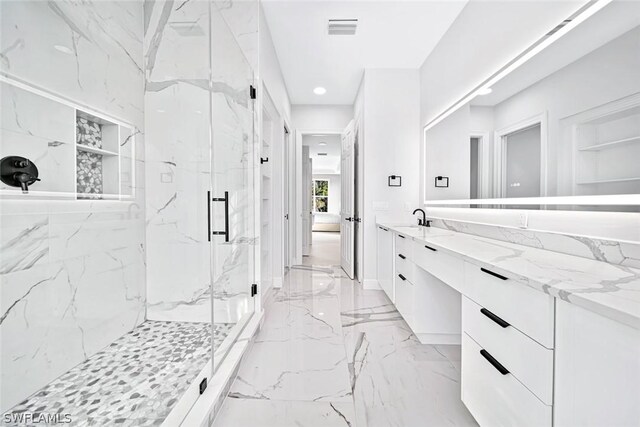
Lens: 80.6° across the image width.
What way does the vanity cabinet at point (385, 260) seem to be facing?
to the viewer's left

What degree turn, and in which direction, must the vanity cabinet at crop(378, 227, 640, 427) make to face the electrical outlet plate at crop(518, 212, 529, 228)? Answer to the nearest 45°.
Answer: approximately 135° to its right

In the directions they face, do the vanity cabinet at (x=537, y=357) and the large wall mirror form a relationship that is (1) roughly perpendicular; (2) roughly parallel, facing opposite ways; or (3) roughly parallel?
roughly parallel

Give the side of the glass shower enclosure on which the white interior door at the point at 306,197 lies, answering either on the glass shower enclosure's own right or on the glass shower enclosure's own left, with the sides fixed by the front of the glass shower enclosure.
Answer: on the glass shower enclosure's own left

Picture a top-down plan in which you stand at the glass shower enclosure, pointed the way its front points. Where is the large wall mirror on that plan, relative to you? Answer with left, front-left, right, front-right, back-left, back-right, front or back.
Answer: front

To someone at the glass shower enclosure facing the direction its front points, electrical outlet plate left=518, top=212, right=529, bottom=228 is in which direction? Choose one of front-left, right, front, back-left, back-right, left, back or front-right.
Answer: front

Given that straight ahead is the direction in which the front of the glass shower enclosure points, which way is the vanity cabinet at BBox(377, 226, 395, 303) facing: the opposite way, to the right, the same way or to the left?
the opposite way

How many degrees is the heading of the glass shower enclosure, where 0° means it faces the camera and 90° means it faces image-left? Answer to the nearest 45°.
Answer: approximately 315°

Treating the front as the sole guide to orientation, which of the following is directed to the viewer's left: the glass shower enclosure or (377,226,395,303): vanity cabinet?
the vanity cabinet

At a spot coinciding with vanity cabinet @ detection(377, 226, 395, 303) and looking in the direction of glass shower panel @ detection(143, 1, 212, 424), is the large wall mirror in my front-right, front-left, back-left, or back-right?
front-left

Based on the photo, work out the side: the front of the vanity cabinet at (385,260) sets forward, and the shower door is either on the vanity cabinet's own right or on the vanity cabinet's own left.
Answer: on the vanity cabinet's own left

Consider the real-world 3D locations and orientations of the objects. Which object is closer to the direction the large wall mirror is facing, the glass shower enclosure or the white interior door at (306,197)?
the glass shower enclosure

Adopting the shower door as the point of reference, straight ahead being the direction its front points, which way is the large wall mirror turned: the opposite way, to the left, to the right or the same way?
the opposite way

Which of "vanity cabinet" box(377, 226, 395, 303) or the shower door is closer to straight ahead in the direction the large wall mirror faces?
the shower door

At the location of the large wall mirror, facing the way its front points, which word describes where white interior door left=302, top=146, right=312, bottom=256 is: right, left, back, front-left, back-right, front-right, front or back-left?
right

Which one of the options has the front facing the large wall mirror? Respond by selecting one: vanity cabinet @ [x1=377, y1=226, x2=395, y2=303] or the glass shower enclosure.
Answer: the glass shower enclosure

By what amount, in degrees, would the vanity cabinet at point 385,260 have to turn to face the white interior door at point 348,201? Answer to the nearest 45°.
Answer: approximately 45° to its right

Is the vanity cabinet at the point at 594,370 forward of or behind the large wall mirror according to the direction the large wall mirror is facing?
forward

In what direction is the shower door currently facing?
to the viewer's right

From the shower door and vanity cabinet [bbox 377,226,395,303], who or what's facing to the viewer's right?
the shower door

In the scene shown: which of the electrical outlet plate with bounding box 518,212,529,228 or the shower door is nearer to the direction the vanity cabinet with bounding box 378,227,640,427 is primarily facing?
the shower door
